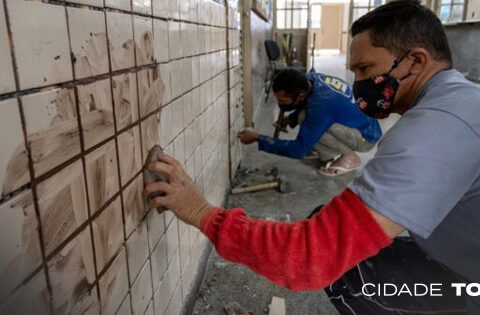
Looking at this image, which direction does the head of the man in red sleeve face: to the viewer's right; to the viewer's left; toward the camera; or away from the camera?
to the viewer's left

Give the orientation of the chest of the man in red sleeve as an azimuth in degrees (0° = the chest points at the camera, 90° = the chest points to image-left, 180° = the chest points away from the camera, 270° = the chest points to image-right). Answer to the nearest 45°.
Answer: approximately 90°

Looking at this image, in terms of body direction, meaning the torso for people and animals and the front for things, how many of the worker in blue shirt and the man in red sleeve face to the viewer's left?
2

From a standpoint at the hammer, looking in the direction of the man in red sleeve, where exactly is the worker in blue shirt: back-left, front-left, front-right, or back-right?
back-left

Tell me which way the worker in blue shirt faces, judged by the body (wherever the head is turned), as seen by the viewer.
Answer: to the viewer's left

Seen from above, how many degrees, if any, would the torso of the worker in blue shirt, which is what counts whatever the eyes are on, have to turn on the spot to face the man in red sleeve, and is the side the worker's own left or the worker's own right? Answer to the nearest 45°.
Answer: approximately 90° to the worker's own left

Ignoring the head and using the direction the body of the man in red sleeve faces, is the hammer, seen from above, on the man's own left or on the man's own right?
on the man's own right
